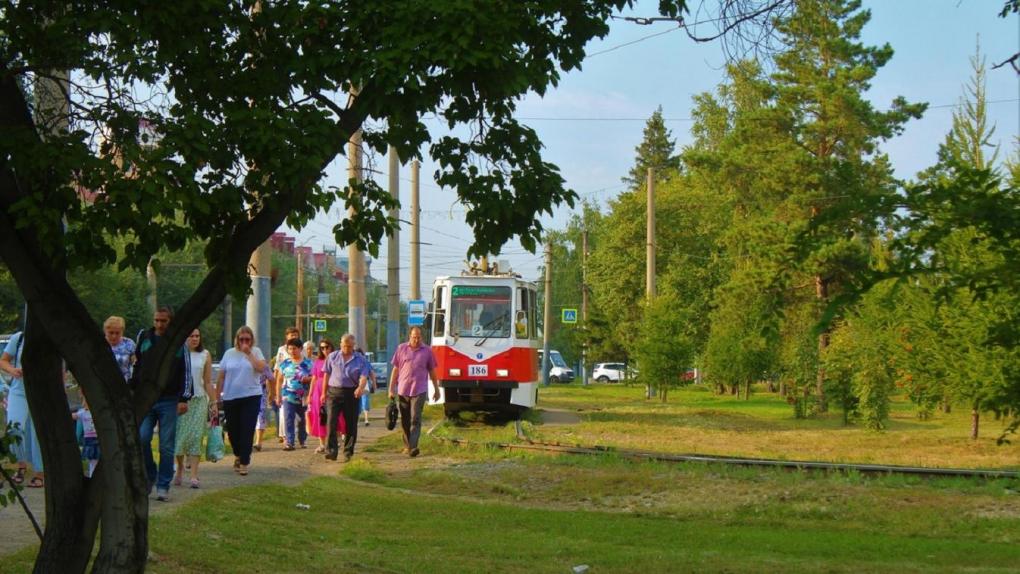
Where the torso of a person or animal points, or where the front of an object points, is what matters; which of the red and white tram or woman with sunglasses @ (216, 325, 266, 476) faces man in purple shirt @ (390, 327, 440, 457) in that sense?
the red and white tram

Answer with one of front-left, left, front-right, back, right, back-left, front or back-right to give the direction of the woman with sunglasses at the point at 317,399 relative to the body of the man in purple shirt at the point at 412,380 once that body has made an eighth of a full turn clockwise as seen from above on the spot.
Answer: right

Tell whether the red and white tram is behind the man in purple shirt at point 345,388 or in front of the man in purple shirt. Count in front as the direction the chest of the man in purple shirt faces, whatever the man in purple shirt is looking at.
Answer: behind
